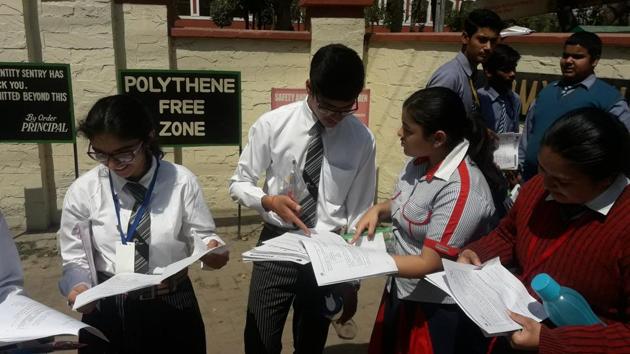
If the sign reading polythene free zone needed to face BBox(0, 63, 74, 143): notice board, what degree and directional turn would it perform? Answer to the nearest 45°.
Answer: approximately 90° to its right

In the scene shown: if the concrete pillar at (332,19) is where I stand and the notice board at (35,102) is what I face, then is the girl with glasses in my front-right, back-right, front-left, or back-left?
front-left

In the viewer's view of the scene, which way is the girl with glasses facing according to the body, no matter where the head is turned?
toward the camera

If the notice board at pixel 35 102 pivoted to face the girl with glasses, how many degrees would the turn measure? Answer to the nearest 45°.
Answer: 0° — it already faces them

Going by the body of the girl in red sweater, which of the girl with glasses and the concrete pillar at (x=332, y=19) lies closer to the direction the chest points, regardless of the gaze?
the girl with glasses

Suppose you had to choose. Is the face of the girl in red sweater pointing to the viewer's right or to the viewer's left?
to the viewer's left

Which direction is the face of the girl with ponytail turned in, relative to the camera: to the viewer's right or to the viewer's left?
to the viewer's left

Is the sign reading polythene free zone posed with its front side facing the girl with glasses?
yes

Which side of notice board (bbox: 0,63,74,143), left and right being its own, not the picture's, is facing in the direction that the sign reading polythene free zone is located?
left

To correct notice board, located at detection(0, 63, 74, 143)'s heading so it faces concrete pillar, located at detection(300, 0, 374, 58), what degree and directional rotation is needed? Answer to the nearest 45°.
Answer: approximately 90° to its left

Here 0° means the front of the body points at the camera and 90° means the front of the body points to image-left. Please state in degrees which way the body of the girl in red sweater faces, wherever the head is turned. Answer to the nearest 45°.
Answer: approximately 45°

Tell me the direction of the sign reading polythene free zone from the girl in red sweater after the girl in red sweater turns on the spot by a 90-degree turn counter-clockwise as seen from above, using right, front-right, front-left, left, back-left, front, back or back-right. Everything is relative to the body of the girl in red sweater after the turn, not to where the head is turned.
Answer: back

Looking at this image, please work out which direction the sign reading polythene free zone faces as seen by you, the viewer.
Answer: facing the viewer

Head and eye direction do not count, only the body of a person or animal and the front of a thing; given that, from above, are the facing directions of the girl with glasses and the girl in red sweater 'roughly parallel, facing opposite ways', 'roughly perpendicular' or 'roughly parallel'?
roughly perpendicular

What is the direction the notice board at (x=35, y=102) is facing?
toward the camera
